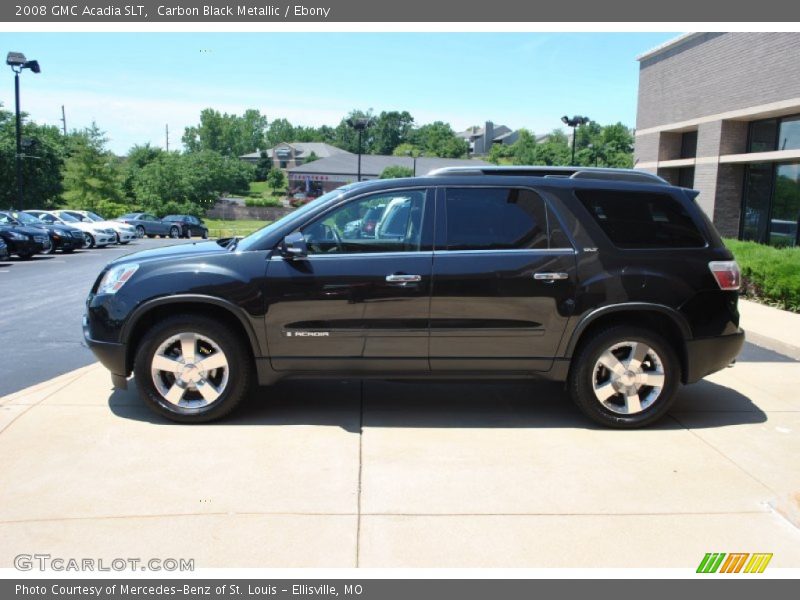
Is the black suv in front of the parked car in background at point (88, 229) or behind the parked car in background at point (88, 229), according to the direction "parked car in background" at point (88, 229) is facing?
in front

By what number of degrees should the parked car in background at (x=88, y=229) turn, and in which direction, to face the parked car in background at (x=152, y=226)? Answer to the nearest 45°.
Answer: approximately 135° to its left

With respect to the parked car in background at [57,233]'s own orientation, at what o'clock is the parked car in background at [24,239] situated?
the parked car in background at [24,239] is roughly at 2 o'clock from the parked car in background at [57,233].

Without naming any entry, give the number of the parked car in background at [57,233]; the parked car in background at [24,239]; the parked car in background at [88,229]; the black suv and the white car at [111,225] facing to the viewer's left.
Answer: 1

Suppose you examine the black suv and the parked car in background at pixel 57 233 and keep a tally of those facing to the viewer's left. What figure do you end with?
1

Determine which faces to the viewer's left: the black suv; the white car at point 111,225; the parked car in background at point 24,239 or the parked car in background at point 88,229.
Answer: the black suv

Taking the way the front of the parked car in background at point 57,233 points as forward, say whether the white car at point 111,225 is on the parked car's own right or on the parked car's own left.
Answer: on the parked car's own left

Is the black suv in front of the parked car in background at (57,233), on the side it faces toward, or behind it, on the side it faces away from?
in front

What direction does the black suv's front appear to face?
to the viewer's left

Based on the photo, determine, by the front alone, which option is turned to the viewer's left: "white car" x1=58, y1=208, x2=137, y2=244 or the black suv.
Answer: the black suv

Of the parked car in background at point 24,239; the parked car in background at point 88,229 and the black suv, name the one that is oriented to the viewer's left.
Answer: the black suv

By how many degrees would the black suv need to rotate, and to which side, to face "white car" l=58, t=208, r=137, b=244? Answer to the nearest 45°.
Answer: approximately 45° to its right

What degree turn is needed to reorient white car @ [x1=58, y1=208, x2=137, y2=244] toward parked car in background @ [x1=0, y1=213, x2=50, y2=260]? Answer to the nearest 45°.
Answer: approximately 45° to its right
